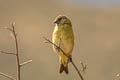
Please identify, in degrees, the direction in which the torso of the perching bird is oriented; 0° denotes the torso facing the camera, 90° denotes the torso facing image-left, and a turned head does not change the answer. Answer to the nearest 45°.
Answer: approximately 45°
